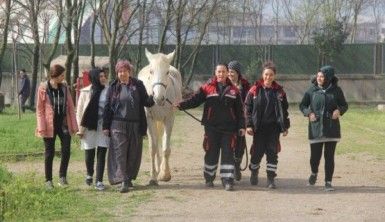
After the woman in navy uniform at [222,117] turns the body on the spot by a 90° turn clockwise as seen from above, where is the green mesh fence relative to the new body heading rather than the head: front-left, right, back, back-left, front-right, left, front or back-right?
right

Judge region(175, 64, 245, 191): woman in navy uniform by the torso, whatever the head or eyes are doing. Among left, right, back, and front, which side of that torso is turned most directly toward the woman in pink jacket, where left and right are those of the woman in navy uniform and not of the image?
right

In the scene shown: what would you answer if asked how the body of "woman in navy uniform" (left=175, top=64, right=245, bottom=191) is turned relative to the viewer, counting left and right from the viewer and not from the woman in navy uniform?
facing the viewer

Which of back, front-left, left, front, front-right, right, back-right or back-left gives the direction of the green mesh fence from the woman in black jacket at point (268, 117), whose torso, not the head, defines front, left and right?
back

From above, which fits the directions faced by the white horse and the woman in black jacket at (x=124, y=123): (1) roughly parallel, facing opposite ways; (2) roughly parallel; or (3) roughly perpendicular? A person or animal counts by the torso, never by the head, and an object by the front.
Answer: roughly parallel

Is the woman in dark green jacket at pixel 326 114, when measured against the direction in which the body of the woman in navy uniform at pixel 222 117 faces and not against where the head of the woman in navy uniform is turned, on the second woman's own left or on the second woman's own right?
on the second woman's own left

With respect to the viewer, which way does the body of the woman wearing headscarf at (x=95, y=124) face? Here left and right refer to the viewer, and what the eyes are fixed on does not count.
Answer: facing the viewer and to the right of the viewer

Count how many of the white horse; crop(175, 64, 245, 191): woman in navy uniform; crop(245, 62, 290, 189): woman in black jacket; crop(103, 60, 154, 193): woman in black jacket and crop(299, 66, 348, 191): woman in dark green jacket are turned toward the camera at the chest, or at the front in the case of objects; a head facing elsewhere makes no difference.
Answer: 5

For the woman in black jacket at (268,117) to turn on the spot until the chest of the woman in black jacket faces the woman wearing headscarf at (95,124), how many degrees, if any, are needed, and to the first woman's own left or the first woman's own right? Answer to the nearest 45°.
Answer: approximately 90° to the first woman's own right

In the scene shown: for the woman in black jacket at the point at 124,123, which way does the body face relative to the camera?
toward the camera

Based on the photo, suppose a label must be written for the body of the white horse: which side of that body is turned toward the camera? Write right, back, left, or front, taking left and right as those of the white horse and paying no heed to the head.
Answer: front

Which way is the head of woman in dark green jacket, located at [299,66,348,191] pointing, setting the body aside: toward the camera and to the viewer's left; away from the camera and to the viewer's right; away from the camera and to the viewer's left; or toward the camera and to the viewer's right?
toward the camera and to the viewer's left

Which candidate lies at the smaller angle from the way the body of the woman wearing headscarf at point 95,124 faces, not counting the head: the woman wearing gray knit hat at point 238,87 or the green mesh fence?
the woman wearing gray knit hat

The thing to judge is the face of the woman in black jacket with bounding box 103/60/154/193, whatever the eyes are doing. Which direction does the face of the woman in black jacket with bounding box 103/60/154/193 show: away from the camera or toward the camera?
toward the camera
